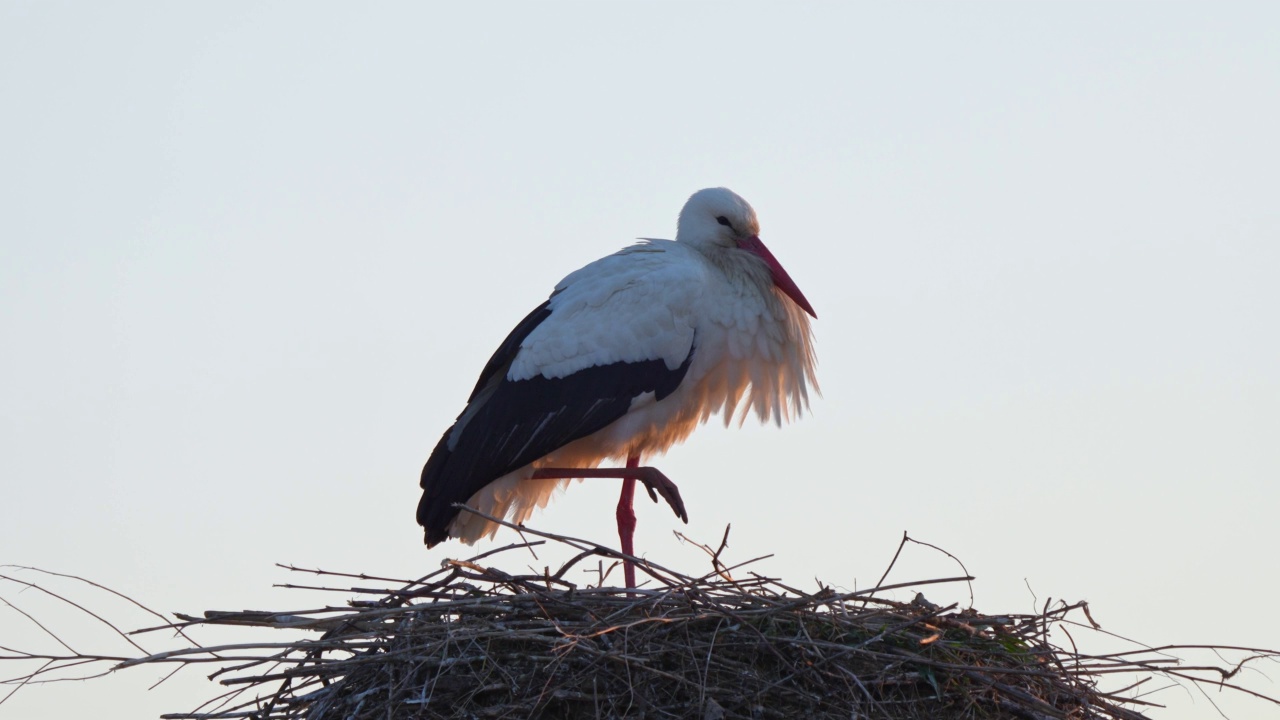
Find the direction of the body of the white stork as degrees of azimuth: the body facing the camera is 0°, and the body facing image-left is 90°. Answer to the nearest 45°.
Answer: approximately 270°
